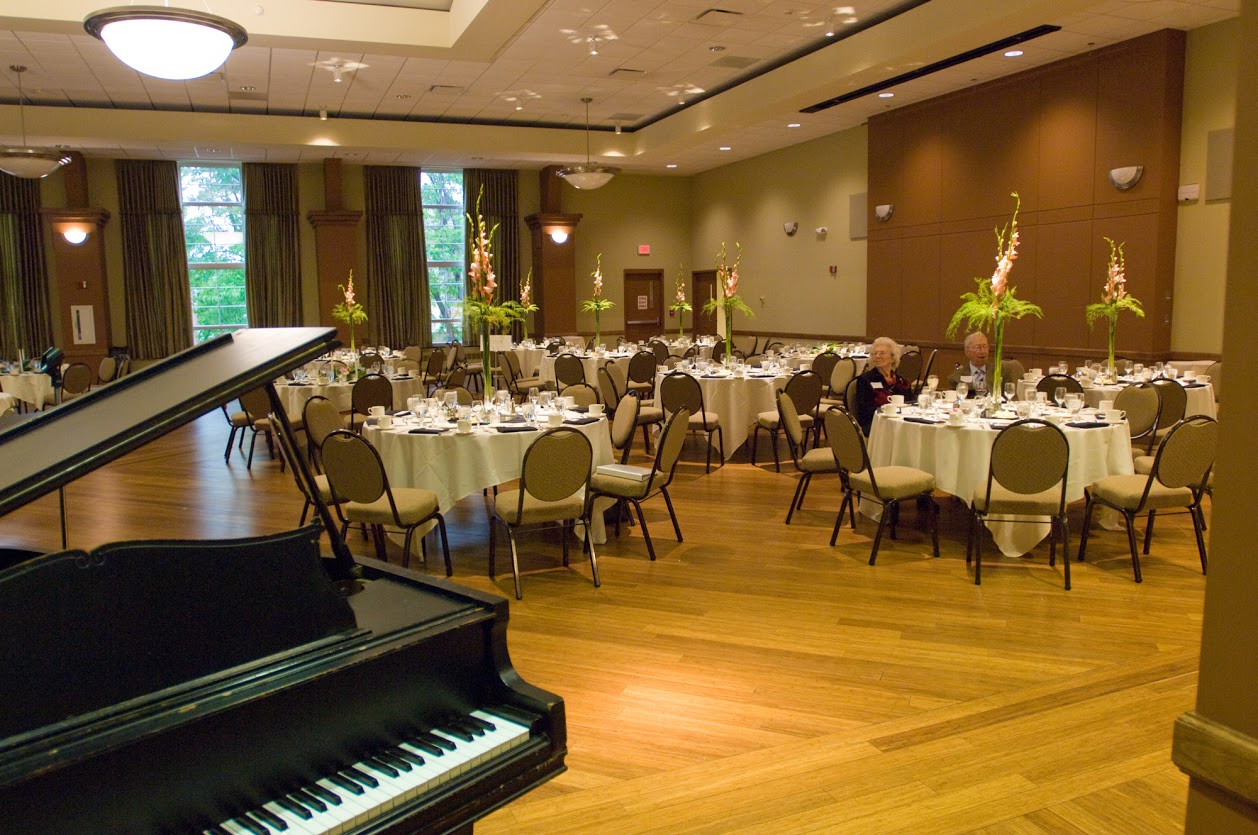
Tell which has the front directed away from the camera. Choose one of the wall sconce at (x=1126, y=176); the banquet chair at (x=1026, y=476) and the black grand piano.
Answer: the banquet chair

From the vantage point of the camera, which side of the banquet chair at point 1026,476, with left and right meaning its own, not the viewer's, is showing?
back

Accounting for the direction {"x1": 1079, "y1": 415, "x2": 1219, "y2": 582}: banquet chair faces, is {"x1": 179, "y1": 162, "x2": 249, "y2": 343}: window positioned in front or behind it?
in front

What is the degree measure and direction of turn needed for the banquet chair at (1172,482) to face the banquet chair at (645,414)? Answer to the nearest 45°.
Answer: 0° — it already faces it

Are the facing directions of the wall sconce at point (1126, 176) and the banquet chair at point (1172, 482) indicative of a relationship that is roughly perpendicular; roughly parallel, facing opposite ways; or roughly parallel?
roughly perpendicular

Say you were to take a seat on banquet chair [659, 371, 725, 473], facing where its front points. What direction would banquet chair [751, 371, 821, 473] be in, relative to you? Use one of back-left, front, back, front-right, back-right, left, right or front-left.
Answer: front-right

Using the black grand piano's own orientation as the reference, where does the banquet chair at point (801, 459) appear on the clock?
The banquet chair is roughly at 9 o'clock from the black grand piano.

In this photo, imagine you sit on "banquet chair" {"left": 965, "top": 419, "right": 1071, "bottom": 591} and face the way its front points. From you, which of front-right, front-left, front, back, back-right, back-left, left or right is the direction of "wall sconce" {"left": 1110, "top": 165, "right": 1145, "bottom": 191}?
front

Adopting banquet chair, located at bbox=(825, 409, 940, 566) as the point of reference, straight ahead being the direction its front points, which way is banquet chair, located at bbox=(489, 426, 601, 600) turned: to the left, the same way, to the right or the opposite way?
to the left

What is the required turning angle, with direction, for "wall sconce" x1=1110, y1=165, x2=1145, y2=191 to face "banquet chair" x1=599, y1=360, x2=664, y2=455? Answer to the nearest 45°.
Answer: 0° — it already faces it

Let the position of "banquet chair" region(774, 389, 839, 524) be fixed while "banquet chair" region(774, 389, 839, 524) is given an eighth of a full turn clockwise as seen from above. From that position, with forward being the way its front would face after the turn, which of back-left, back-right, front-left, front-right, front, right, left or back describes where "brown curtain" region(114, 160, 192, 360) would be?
back

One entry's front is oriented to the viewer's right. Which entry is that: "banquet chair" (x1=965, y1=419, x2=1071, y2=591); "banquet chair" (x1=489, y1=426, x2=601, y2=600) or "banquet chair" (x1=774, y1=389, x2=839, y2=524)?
"banquet chair" (x1=774, y1=389, x2=839, y2=524)

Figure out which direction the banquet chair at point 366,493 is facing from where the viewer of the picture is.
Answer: facing away from the viewer and to the right of the viewer

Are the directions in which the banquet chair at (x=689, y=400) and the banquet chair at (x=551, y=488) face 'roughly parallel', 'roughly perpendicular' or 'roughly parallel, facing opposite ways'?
roughly perpendicular

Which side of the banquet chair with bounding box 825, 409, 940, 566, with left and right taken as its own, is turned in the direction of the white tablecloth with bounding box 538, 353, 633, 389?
left

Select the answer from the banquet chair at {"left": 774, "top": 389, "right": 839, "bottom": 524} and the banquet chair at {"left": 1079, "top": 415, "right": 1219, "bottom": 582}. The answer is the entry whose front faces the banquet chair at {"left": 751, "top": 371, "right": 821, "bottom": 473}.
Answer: the banquet chair at {"left": 1079, "top": 415, "right": 1219, "bottom": 582}

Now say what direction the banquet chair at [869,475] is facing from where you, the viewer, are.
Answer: facing away from the viewer and to the right of the viewer

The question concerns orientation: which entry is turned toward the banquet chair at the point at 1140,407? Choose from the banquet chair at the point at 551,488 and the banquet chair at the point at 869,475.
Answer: the banquet chair at the point at 869,475

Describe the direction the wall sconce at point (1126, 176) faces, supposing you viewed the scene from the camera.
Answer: facing the viewer and to the left of the viewer
